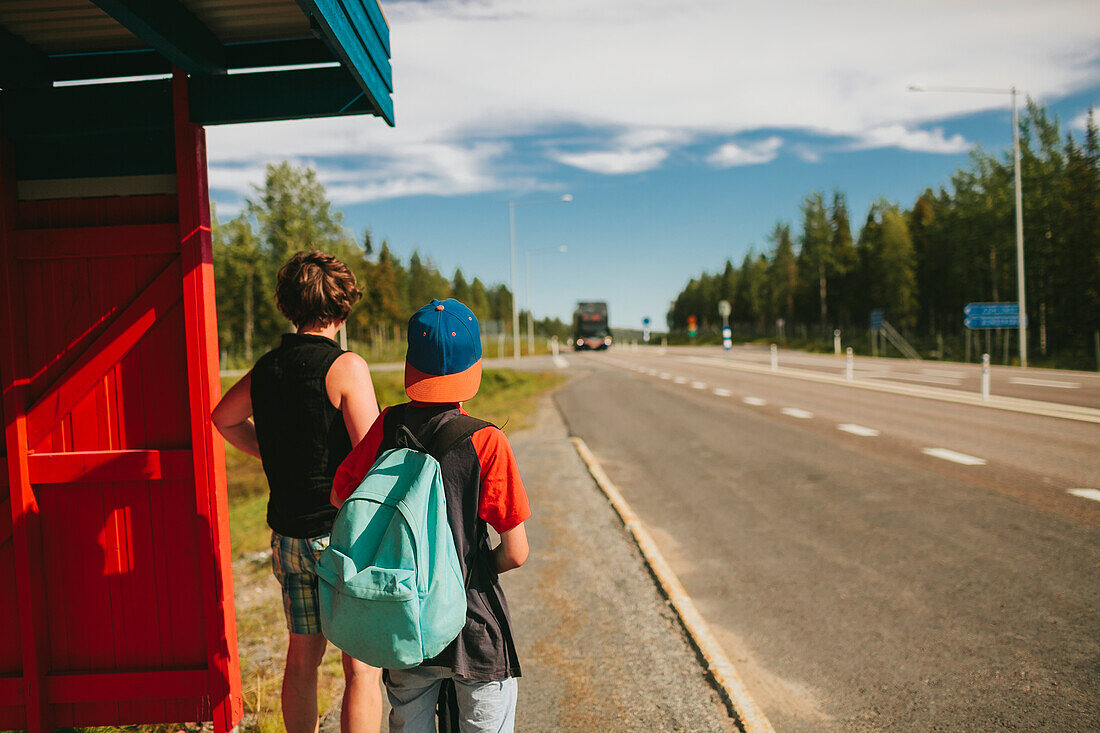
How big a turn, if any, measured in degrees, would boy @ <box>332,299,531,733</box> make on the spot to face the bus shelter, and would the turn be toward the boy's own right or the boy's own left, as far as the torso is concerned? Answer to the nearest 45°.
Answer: approximately 45° to the boy's own left

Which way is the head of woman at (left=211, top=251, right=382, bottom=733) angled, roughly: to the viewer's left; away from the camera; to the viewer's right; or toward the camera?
away from the camera

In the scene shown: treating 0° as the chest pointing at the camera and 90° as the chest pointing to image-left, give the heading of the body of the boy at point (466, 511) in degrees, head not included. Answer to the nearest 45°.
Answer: approximately 180°

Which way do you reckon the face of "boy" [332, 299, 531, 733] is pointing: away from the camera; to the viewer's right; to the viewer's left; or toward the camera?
away from the camera

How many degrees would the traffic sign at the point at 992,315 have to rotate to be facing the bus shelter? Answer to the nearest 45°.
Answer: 0° — it already faces it

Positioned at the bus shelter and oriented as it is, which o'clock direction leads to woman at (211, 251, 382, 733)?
The woman is roughly at 2 o'clock from the bus shelter.

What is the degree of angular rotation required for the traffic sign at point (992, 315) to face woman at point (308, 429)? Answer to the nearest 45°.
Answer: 0° — it already faces them

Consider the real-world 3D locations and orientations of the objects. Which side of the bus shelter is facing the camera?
right

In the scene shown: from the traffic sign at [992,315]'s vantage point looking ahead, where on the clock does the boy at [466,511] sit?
The boy is roughly at 12 o'clock from the traffic sign.

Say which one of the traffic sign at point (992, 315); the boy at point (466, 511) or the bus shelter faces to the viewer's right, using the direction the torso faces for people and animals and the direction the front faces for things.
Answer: the bus shelter

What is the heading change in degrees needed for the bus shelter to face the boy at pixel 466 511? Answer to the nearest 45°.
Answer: approximately 45° to its right

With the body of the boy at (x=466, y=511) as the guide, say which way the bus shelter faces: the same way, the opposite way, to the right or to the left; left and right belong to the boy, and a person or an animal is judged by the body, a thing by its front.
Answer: to the right

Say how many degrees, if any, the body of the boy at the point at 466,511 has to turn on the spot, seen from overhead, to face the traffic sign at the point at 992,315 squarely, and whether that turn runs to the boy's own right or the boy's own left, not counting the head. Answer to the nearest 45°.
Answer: approximately 45° to the boy's own right

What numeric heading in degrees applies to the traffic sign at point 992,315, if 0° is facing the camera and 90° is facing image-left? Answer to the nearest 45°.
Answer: approximately 0°
